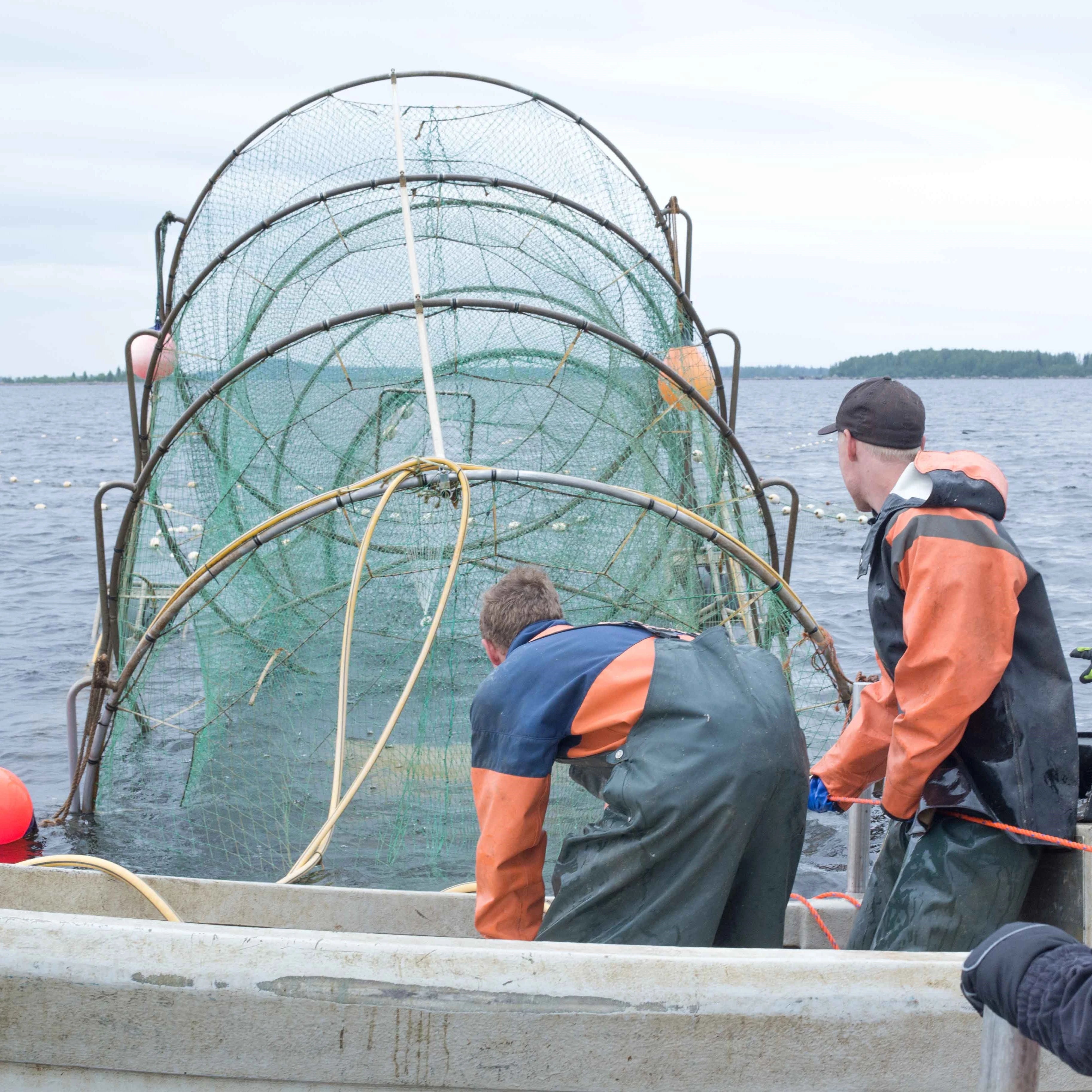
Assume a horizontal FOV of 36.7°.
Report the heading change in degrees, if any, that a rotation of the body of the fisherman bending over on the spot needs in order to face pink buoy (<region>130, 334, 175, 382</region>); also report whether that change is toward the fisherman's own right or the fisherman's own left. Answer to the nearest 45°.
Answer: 0° — they already face it

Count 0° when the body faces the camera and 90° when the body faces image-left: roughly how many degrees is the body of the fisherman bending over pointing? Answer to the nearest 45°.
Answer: approximately 135°

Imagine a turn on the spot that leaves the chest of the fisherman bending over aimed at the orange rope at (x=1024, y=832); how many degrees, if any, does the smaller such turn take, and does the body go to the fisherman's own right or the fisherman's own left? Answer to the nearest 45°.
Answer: approximately 135° to the fisherman's own right

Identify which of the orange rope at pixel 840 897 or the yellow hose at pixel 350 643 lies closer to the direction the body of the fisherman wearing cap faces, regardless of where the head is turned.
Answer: the yellow hose

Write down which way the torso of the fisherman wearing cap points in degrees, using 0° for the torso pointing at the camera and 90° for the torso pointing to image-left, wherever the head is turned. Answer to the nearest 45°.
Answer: approximately 90°
